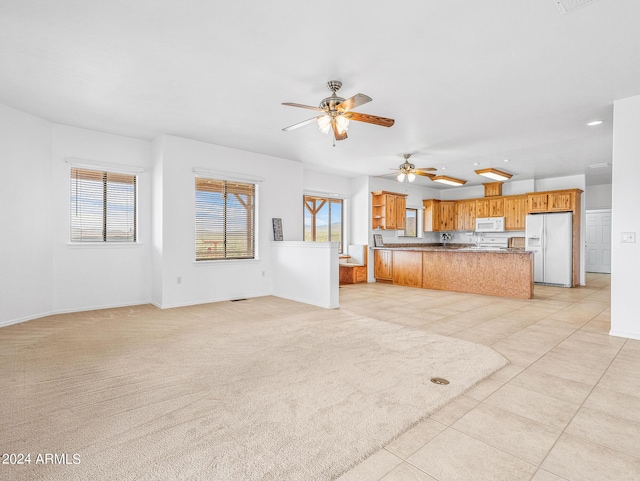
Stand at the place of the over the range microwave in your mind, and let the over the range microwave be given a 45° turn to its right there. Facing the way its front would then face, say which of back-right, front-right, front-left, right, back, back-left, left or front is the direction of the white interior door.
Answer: back

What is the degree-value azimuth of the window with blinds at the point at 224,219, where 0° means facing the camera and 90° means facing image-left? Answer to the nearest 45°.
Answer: approximately 315°

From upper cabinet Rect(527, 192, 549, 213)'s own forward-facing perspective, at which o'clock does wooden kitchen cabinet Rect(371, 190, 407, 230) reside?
The wooden kitchen cabinet is roughly at 2 o'clock from the upper cabinet.

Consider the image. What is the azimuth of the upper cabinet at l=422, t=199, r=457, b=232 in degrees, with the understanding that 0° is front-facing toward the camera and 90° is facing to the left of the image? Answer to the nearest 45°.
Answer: approximately 315°

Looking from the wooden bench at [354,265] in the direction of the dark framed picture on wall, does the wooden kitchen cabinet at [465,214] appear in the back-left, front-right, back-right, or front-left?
back-left

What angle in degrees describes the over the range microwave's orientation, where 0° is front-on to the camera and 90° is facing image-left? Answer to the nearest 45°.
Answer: approximately 0°

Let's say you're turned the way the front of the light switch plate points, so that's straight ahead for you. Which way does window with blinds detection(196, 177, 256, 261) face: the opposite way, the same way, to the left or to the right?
to the left

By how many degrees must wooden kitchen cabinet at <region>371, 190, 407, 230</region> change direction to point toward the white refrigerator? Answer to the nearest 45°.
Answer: approximately 45° to its left

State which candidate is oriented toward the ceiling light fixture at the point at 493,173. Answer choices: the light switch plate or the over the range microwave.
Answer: the over the range microwave
